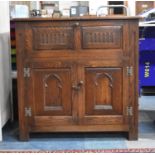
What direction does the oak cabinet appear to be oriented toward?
toward the camera
